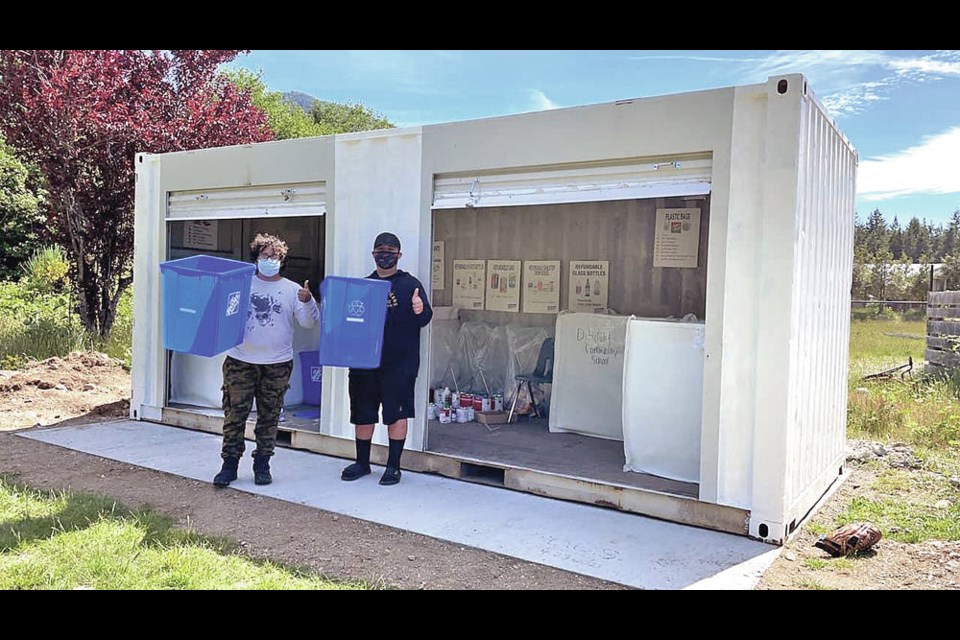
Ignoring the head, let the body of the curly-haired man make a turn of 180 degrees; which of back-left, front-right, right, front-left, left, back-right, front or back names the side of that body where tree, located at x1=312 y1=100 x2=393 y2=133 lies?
front

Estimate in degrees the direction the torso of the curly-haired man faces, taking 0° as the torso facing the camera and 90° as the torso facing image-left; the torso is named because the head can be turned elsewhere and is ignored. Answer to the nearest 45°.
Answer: approximately 0°

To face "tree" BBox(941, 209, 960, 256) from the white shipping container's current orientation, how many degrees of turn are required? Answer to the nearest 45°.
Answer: approximately 180°

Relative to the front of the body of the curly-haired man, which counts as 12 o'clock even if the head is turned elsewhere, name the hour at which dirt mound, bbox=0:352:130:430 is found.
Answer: The dirt mound is roughly at 5 o'clock from the curly-haired man.

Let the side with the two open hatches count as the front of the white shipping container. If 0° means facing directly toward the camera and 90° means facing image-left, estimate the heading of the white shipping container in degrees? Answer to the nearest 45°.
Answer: approximately 45°

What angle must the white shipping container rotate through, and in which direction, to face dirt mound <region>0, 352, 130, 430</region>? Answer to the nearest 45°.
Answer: approximately 90° to its right

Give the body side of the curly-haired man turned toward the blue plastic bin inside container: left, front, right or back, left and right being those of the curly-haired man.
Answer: back

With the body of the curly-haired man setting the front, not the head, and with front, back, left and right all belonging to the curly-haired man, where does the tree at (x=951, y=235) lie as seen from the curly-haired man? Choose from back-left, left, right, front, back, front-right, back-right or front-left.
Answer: back-left

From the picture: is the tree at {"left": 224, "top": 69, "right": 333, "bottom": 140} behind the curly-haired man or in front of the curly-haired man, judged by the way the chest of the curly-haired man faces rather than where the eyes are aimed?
behind

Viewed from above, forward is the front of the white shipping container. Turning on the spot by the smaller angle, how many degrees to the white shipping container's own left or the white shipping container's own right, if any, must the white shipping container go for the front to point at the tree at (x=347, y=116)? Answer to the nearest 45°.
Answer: approximately 135° to the white shipping container's own right

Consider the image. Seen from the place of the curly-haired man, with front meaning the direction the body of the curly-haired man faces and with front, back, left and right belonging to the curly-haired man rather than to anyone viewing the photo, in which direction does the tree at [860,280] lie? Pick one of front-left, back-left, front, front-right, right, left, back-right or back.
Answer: back-left
